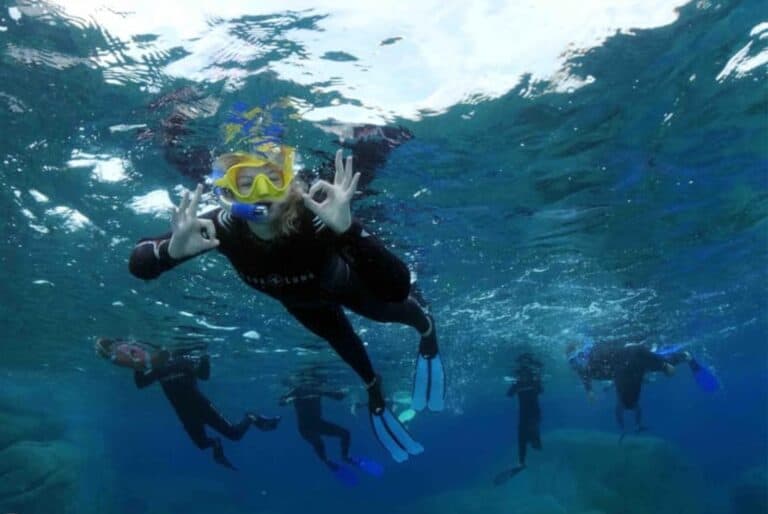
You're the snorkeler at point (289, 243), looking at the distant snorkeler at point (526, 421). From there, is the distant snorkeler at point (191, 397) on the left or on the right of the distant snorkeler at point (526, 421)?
left
